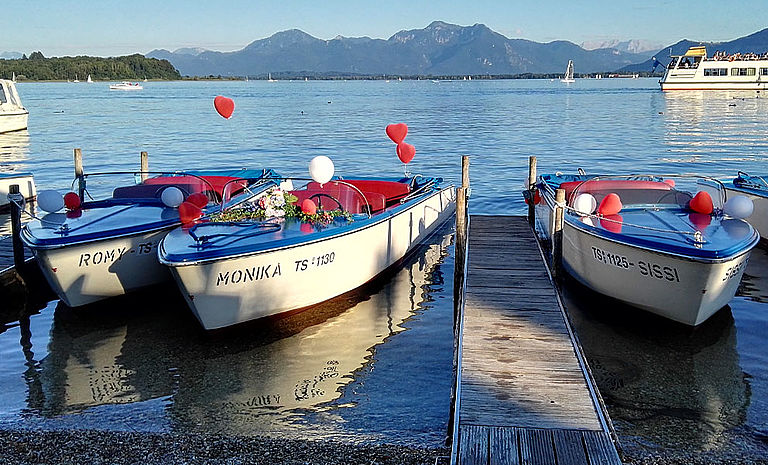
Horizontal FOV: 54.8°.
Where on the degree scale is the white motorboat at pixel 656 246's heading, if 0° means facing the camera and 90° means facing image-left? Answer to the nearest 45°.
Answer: approximately 315°

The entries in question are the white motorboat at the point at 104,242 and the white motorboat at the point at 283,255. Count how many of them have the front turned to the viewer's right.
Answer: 0

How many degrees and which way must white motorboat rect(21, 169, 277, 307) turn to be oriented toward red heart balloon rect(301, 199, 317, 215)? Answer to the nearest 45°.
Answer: approximately 135° to its left

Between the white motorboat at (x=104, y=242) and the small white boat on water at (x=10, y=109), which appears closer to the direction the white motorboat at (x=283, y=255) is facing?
the white motorboat

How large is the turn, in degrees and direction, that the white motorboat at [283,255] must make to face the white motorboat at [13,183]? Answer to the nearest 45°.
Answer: approximately 90° to its right

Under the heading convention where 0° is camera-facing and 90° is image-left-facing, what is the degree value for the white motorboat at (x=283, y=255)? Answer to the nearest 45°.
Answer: approximately 45°

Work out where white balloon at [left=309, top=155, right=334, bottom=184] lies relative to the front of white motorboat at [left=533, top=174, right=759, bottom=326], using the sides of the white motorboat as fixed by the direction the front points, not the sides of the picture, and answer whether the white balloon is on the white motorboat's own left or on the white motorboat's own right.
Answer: on the white motorboat's own right

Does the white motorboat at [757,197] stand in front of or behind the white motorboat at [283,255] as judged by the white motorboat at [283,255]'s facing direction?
behind

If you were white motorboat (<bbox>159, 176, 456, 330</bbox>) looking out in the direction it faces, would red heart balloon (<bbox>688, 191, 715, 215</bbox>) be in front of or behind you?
behind

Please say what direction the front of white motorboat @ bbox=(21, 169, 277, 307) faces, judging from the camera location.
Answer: facing the viewer and to the left of the viewer

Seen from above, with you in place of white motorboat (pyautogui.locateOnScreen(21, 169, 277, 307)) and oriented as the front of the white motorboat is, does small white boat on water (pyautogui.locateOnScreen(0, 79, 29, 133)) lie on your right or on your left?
on your right

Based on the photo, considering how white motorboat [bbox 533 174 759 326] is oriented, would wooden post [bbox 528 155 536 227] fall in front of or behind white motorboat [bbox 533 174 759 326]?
behind
